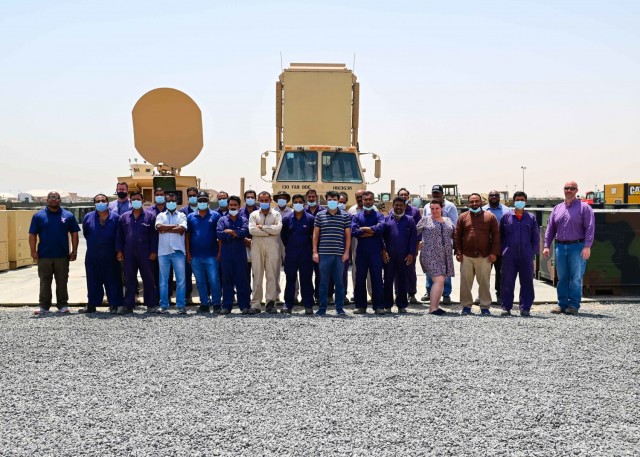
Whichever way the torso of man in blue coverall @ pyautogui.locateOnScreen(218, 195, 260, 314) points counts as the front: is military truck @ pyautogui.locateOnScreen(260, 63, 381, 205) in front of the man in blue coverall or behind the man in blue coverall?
behind

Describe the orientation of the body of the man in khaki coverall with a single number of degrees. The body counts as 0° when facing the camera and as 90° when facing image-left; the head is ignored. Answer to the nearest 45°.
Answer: approximately 0°

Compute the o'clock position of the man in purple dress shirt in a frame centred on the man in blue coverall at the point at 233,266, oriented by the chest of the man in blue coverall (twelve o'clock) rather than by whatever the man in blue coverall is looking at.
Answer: The man in purple dress shirt is roughly at 9 o'clock from the man in blue coverall.

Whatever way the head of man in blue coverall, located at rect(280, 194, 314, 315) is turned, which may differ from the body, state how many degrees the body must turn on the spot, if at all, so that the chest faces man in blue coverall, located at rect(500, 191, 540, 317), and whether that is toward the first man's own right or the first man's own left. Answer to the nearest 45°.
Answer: approximately 90° to the first man's own left

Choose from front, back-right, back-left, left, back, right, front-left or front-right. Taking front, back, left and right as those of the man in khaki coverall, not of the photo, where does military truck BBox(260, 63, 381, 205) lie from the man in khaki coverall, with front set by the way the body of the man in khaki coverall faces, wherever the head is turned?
back

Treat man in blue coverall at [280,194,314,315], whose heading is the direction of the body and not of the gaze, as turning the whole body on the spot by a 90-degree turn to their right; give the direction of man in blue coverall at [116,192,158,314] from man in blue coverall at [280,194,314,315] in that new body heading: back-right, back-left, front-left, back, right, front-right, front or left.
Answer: front
